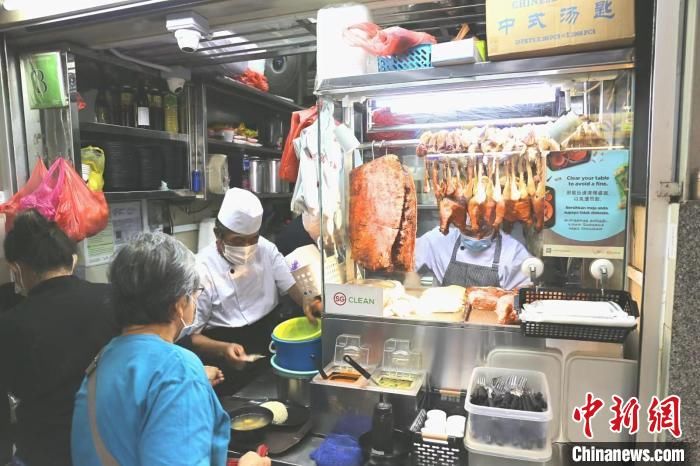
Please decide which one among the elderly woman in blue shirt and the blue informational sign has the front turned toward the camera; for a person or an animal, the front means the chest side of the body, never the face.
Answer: the blue informational sign

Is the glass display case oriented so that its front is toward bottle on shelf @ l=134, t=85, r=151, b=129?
no

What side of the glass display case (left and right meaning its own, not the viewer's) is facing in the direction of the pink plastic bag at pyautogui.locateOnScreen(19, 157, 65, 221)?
right

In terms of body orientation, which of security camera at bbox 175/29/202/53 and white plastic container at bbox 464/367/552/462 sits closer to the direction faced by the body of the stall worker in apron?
the white plastic container

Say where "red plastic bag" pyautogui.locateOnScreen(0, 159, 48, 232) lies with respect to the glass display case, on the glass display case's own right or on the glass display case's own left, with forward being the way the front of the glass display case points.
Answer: on the glass display case's own right

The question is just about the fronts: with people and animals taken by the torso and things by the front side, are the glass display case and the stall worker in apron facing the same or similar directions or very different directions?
same or similar directions

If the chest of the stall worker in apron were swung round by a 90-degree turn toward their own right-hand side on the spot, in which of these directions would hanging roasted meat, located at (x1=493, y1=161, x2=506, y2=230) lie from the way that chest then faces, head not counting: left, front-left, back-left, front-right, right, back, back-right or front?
left

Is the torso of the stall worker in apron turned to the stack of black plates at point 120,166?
no

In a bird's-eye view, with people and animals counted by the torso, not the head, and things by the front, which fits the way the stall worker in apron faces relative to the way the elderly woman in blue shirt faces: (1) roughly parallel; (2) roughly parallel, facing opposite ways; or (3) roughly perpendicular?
roughly parallel, facing opposite ways

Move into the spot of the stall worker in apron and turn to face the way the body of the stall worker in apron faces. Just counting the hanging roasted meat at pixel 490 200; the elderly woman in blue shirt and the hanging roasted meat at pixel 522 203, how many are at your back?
0

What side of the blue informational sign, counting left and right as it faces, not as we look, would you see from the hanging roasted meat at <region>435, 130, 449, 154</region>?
right

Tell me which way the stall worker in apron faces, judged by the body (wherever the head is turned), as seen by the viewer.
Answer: toward the camera

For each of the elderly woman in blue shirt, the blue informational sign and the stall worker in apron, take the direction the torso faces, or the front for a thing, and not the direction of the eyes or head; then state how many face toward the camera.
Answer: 2

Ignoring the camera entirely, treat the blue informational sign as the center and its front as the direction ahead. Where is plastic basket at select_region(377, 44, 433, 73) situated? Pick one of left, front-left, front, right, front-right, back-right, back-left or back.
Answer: right

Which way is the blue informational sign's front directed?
toward the camera

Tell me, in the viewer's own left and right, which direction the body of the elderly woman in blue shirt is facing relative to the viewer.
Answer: facing away from the viewer and to the right of the viewer

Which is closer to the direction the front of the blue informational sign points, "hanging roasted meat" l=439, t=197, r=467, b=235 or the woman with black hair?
the woman with black hair

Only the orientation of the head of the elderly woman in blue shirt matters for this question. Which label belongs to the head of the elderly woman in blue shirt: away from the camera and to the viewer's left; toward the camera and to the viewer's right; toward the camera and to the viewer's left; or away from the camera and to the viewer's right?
away from the camera and to the viewer's right

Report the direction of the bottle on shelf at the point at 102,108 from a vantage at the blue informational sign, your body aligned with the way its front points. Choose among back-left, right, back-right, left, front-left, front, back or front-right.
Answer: right
